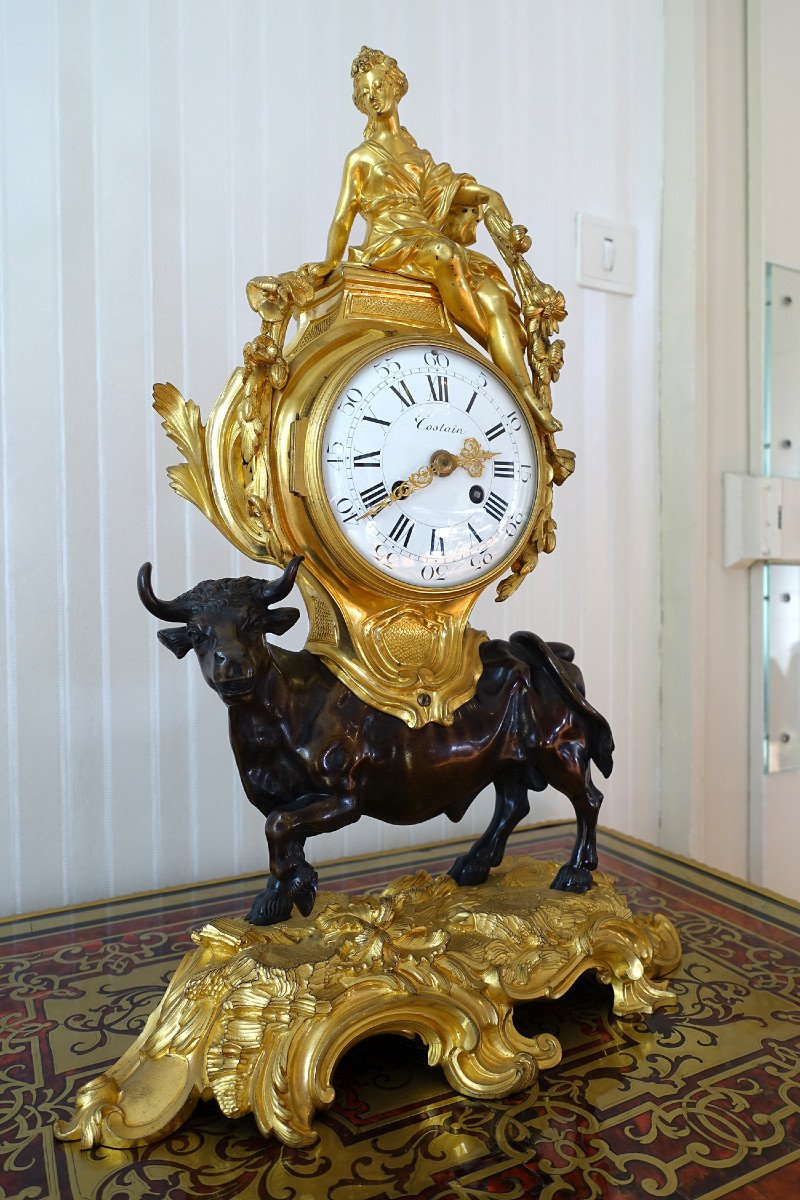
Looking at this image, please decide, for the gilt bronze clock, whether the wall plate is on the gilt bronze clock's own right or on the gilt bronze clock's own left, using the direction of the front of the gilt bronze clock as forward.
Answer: on the gilt bronze clock's own left

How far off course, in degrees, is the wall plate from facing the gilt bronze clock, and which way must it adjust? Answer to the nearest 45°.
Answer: approximately 45° to its right

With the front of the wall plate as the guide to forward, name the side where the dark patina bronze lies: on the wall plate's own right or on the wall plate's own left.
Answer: on the wall plate's own right

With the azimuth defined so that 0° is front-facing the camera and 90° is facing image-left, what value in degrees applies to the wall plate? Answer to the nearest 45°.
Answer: approximately 315°

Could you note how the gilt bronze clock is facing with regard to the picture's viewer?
facing the viewer and to the right of the viewer

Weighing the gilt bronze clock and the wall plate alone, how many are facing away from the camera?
0
